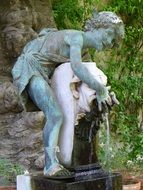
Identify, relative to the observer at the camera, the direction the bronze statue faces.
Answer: facing to the right of the viewer
